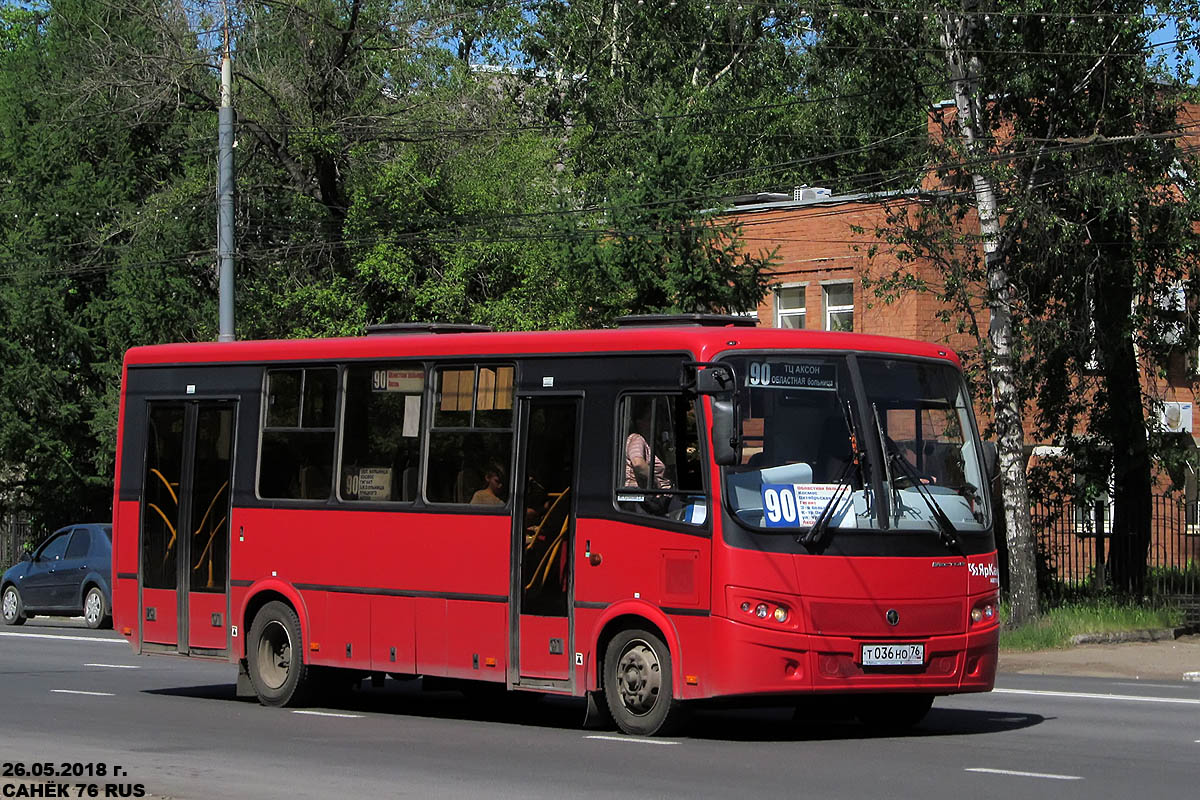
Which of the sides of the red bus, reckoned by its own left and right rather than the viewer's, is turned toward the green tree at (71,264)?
back

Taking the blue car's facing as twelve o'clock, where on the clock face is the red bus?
The red bus is roughly at 7 o'clock from the blue car.

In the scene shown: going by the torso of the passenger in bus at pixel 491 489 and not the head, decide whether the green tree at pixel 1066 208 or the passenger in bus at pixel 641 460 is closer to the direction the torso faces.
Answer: the passenger in bus

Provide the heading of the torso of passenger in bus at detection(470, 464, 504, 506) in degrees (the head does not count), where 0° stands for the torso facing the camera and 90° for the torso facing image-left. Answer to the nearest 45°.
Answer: approximately 315°

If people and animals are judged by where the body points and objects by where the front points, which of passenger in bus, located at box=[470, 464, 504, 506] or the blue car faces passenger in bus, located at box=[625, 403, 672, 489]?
passenger in bus, located at box=[470, 464, 504, 506]

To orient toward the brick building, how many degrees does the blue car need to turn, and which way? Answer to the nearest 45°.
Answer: approximately 135° to its right

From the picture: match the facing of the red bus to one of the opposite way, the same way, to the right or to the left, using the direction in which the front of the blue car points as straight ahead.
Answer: the opposite way

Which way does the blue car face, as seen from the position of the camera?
facing away from the viewer and to the left of the viewer

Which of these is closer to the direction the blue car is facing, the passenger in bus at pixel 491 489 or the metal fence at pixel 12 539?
the metal fence

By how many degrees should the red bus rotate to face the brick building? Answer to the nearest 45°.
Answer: approximately 135° to its left

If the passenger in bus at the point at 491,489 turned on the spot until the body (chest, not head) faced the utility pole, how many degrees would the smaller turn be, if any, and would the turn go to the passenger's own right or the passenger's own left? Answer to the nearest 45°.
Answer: approximately 135° to the passenger's own left

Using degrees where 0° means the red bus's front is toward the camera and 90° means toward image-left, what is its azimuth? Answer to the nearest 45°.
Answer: approximately 315°
